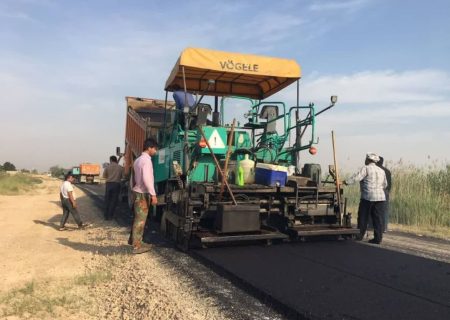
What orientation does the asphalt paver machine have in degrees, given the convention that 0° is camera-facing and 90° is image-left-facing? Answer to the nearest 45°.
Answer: approximately 135°

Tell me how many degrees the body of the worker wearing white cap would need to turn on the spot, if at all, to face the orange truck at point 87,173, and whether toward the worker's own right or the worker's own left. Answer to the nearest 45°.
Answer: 0° — they already face it

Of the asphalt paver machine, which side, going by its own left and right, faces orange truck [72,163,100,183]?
front

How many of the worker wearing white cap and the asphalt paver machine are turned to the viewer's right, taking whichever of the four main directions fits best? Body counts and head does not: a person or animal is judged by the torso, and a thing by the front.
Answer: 0

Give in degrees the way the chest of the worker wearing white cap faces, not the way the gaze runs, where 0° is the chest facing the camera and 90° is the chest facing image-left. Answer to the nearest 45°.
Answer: approximately 135°

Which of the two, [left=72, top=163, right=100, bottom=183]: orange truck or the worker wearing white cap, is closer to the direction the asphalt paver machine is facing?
the orange truck
